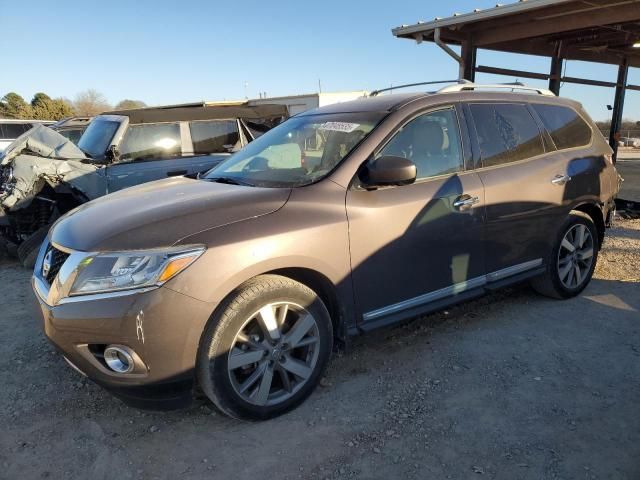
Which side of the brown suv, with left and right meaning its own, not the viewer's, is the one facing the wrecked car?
right

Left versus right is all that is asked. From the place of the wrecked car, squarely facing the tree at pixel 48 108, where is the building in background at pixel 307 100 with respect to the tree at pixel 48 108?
right

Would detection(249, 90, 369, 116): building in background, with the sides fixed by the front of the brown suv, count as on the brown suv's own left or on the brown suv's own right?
on the brown suv's own right

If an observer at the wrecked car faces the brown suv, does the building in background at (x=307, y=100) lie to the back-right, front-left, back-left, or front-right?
back-left

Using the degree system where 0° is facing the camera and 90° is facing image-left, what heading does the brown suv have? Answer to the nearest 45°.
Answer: approximately 45°

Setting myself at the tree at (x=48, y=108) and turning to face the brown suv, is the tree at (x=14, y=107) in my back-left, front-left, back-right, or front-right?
back-right
